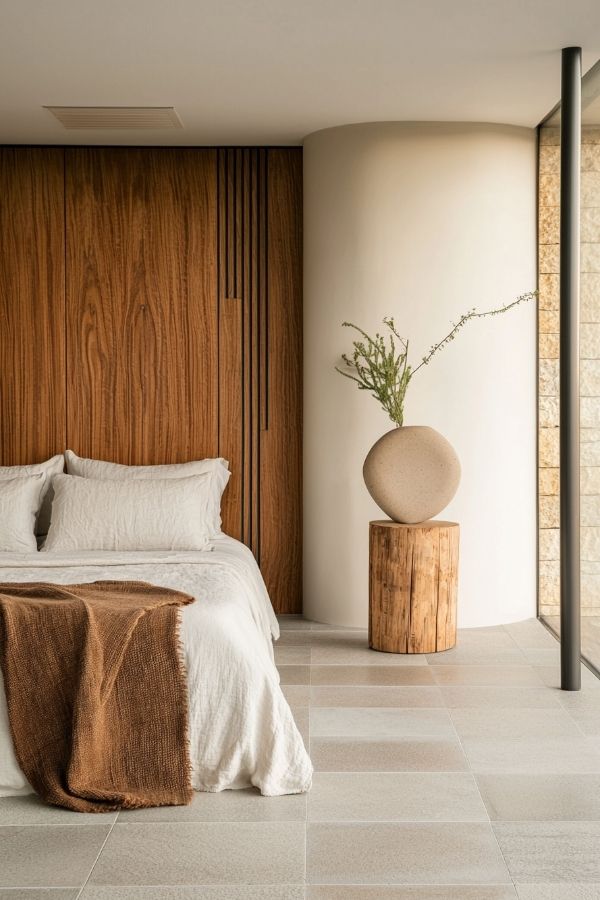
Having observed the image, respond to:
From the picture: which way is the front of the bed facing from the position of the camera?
facing the viewer

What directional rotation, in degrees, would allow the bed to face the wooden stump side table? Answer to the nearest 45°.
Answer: approximately 135° to its left

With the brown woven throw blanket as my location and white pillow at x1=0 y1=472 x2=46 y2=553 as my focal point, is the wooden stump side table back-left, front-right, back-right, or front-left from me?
front-right

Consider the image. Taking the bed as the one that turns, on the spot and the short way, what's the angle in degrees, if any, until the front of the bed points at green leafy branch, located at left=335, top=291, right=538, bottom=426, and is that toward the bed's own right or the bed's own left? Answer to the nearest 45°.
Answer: approximately 135° to the bed's own left

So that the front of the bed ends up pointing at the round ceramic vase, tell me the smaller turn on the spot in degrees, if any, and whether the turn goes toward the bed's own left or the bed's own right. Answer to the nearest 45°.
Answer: approximately 135° to the bed's own left
